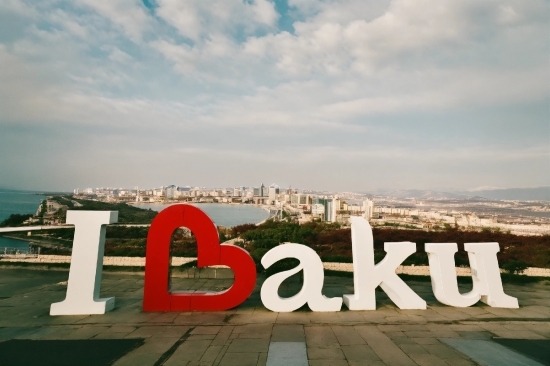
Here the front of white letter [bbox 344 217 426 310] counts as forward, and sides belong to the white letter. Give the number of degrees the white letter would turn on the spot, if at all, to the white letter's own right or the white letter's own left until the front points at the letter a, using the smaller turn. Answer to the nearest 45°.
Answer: approximately 45° to the white letter's own right

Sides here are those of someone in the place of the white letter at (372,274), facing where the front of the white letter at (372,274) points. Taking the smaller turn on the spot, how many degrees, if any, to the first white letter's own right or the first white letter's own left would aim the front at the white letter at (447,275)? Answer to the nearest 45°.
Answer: approximately 135° to the first white letter's own left

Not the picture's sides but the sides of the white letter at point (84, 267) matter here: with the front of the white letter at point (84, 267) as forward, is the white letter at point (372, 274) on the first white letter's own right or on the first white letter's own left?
on the first white letter's own left

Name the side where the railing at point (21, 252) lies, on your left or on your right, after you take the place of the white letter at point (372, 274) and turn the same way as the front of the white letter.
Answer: on your right

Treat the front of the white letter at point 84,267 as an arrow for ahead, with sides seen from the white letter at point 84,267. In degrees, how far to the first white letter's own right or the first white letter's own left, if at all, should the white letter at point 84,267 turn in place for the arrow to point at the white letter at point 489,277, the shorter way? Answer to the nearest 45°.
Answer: approximately 45° to the first white letter's own left

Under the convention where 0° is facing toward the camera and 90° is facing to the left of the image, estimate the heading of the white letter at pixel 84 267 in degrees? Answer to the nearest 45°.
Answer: approximately 0°

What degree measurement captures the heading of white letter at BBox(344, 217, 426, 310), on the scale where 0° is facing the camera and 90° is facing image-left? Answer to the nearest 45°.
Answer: approximately 0°

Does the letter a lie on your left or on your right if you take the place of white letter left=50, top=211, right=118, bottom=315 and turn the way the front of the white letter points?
on your left

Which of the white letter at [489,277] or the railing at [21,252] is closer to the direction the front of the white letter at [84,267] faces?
the white letter
